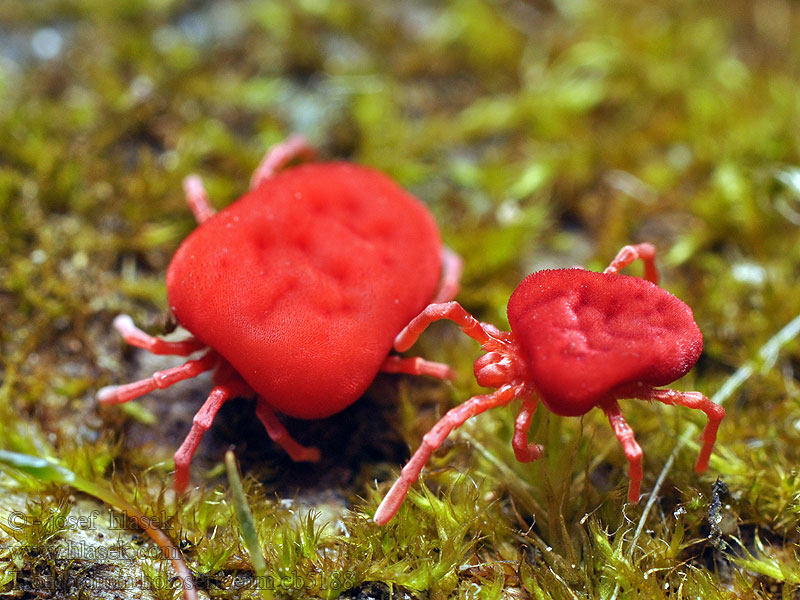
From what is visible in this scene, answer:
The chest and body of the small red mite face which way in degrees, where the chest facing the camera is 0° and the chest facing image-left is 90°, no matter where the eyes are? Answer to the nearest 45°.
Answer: approximately 45°
